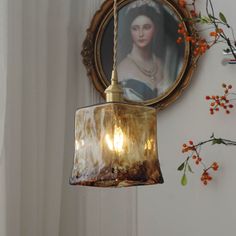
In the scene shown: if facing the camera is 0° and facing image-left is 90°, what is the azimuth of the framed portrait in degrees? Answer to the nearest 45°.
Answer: approximately 0°
